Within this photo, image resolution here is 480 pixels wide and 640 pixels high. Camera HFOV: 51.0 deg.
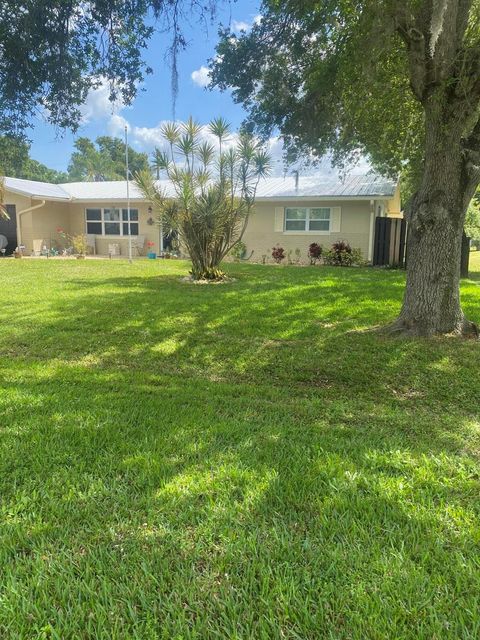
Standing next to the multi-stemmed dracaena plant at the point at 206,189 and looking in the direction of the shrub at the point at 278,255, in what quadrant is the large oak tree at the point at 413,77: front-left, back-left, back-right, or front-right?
back-right

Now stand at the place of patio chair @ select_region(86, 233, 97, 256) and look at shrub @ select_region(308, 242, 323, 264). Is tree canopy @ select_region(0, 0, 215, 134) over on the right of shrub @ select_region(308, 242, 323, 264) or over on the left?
right

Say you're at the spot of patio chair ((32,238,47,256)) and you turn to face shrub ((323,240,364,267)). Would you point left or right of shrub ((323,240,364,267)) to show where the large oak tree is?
right

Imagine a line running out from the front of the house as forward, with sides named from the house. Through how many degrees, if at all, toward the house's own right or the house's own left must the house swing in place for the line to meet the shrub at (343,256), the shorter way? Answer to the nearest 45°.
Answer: approximately 45° to the house's own left

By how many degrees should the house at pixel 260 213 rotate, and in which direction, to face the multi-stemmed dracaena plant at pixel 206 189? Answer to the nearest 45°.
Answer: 0° — it already faces it

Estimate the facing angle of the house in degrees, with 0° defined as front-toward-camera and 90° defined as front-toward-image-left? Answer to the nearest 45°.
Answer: approximately 0°
